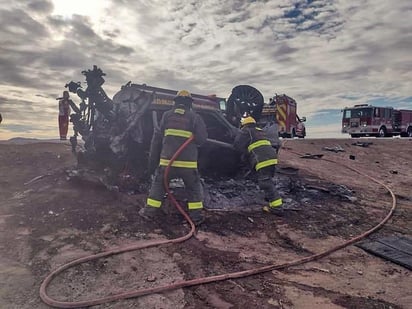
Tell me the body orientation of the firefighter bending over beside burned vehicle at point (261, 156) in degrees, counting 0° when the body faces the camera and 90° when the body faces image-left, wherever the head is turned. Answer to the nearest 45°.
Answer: approximately 135°

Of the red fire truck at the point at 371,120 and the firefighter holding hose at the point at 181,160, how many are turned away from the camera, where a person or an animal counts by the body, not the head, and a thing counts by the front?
1

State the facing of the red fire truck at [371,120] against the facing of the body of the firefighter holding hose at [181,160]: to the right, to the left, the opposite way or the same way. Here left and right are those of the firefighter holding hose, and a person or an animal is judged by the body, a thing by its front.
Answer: to the left

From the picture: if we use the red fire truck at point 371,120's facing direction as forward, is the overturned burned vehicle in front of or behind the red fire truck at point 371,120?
in front

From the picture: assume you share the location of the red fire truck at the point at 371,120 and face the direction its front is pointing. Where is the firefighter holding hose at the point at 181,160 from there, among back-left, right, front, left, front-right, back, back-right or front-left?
front-left

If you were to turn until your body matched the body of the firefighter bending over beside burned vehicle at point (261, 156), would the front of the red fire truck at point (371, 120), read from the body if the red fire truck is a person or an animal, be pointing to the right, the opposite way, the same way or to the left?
to the left

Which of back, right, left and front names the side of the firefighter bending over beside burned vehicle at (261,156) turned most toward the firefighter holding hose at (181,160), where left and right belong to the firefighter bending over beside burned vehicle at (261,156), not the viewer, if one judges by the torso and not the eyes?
left

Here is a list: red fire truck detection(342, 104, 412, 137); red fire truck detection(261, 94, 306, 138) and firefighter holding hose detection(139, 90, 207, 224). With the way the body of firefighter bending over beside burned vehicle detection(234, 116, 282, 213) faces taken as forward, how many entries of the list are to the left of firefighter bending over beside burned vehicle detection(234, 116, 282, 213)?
1

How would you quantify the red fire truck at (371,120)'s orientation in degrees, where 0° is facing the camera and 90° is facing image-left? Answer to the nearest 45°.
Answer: approximately 45°

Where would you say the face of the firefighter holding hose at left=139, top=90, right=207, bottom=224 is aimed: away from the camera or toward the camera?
away from the camera

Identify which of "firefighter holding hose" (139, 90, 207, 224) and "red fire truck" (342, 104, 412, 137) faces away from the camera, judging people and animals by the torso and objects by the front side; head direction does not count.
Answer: the firefighter holding hose

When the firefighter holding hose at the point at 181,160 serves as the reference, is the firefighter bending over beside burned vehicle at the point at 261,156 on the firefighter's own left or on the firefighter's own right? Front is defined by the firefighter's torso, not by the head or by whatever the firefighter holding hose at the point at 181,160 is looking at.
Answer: on the firefighter's own right

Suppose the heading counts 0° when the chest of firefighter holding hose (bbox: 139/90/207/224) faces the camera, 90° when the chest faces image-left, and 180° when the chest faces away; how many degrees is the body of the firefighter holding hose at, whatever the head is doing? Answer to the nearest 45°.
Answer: approximately 180°
